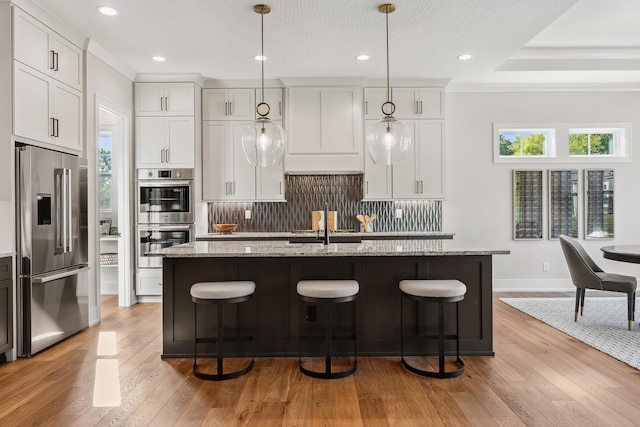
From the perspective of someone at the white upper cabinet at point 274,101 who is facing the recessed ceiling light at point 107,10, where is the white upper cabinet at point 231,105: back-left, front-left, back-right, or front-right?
front-right

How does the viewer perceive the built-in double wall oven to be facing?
facing the viewer

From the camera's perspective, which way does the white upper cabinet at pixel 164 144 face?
toward the camera

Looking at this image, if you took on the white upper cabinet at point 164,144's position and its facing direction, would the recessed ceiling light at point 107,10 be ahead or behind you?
ahead

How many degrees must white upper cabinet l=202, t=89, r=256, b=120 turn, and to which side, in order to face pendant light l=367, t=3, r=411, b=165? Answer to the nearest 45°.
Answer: approximately 45° to its left

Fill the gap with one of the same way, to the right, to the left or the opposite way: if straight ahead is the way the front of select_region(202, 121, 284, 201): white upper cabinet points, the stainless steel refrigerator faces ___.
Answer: to the left

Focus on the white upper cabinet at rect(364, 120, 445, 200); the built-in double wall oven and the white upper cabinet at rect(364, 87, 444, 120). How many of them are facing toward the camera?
3

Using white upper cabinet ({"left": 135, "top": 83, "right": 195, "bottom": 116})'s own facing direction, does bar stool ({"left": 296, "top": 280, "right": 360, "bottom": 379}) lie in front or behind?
in front

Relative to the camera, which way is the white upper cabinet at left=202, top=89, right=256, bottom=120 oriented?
toward the camera

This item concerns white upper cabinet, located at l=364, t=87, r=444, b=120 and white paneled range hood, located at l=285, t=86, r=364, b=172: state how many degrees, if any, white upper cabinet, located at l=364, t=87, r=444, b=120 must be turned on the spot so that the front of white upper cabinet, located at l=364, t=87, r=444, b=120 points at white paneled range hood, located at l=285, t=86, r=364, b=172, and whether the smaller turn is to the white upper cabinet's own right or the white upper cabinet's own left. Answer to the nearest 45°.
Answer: approximately 90° to the white upper cabinet's own right

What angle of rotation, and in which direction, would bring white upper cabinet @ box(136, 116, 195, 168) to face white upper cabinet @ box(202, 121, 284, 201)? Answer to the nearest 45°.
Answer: approximately 90° to its left

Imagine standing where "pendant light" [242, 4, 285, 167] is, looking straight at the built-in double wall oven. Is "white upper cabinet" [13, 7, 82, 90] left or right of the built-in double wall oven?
left

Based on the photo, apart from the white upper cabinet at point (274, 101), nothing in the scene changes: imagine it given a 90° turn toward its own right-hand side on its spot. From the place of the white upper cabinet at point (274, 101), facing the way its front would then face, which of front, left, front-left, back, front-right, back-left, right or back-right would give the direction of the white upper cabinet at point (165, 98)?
front

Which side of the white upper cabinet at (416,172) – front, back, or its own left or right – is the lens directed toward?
front

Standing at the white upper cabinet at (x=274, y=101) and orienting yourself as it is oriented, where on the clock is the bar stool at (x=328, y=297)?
The bar stool is roughly at 12 o'clock from the white upper cabinet.

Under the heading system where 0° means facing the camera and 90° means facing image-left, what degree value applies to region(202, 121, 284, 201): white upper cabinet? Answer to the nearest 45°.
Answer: approximately 0°

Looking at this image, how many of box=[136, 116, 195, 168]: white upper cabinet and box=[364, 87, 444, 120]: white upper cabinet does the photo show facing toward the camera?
2
